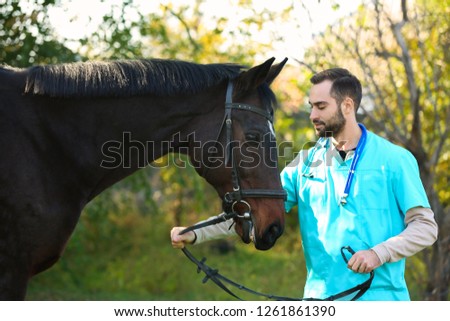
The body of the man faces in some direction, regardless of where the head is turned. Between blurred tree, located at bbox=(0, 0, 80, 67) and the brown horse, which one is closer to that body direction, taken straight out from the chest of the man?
the brown horse

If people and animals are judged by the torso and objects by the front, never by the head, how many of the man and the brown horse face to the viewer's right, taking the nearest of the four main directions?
1

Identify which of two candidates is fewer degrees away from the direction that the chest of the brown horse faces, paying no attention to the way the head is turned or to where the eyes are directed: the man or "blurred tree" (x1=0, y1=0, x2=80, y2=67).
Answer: the man

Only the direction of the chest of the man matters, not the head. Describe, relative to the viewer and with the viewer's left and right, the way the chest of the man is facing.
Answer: facing the viewer and to the left of the viewer

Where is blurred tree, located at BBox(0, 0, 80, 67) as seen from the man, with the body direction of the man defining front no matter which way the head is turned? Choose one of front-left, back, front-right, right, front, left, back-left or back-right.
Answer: right

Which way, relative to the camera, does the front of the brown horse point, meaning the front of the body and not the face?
to the viewer's right

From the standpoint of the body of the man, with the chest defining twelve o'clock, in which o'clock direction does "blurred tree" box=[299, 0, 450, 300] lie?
The blurred tree is roughly at 5 o'clock from the man.

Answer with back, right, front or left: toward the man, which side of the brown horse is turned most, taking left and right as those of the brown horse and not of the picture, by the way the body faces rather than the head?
front

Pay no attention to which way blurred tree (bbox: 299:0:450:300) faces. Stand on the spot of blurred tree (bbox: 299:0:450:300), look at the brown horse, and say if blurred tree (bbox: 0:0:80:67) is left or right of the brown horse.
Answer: right

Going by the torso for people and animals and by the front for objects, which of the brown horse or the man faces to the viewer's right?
the brown horse
